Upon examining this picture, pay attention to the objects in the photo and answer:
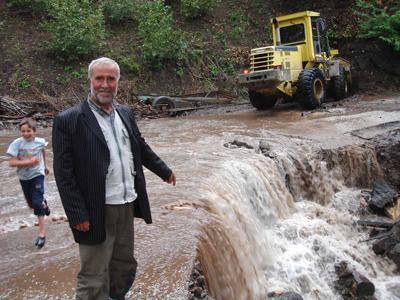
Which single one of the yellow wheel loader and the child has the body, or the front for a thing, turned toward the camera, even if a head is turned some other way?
the child

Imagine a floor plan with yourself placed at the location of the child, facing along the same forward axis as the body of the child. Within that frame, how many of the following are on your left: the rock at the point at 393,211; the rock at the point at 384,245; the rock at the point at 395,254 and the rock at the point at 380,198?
4

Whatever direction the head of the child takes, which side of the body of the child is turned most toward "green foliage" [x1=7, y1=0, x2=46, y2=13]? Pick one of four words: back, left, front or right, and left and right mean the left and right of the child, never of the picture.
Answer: back

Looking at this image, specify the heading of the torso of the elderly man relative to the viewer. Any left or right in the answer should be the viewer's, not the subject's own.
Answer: facing the viewer and to the right of the viewer

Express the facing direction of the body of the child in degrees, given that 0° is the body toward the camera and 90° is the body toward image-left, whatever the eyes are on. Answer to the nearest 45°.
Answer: approximately 0°

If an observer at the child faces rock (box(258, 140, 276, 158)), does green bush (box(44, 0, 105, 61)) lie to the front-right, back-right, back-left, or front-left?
front-left

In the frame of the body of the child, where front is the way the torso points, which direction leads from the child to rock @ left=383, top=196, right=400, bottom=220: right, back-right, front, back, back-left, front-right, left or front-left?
left

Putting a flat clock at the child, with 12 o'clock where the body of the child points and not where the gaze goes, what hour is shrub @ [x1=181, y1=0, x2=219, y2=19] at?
The shrub is roughly at 7 o'clock from the child.
